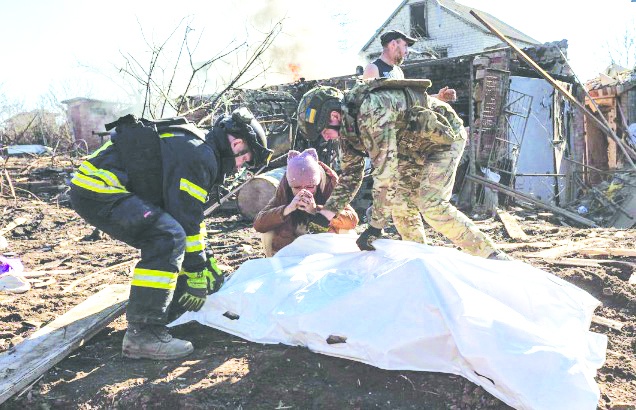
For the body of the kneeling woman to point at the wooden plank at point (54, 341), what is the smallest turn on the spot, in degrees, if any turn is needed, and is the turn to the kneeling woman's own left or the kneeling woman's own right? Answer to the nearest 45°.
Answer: approximately 45° to the kneeling woman's own right

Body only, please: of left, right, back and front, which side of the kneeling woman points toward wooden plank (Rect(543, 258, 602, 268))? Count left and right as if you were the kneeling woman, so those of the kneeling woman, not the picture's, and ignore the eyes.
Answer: left

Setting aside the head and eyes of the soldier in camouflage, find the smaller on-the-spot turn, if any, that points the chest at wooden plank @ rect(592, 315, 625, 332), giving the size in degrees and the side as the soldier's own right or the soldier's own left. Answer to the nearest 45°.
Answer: approximately 180°

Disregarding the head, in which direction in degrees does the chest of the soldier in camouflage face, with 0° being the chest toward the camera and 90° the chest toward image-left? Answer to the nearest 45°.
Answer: approximately 90°

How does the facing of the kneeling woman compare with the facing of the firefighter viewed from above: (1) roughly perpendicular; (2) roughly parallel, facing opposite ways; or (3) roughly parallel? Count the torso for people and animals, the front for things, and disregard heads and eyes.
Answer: roughly perpendicular

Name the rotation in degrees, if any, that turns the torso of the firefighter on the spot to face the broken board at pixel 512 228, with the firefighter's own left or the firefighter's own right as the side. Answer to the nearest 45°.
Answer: approximately 45° to the firefighter's own left

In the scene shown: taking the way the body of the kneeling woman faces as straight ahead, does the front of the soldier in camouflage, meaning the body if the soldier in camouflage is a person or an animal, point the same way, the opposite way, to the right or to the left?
to the right

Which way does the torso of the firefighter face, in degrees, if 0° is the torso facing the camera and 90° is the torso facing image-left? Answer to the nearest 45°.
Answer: approximately 270°

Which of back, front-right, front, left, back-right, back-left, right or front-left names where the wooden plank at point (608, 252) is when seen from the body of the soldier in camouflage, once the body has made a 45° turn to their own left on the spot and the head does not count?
back

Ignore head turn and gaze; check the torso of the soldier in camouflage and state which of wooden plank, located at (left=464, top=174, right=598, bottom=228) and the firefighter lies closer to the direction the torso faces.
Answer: the firefighter
